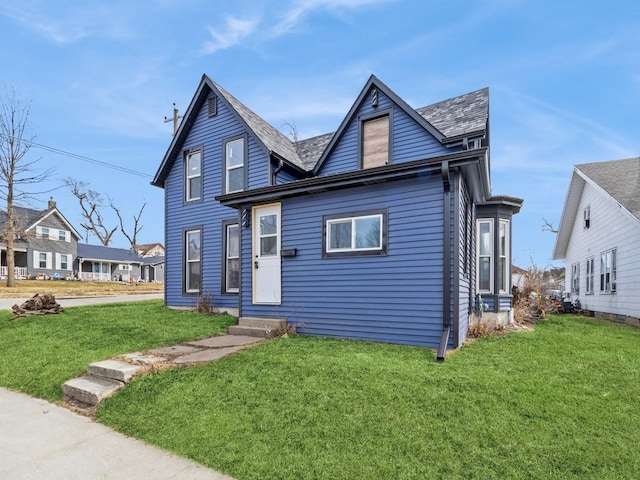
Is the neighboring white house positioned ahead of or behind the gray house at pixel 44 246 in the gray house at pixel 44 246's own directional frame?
ahead

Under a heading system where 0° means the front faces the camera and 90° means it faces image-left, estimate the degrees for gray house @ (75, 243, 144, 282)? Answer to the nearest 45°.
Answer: approximately 0°

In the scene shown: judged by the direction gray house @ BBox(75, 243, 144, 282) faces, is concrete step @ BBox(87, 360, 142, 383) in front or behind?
in front

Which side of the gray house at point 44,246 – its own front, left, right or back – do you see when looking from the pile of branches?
front

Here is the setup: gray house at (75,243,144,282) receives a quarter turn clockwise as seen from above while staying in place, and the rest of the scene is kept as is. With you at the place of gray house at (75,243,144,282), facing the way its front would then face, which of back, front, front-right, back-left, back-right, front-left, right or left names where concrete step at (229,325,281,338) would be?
left

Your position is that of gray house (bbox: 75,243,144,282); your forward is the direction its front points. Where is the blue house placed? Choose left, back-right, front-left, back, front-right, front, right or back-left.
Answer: front

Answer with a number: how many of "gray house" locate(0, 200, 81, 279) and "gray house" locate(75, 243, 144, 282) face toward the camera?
2

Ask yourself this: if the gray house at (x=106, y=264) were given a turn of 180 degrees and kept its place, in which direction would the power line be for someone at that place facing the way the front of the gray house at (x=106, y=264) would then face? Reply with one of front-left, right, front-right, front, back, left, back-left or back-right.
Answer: back

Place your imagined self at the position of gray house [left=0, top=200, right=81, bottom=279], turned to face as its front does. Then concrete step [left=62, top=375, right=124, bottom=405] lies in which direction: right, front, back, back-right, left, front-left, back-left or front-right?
front

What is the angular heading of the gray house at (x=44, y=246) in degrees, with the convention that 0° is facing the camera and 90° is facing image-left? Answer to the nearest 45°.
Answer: approximately 0°
